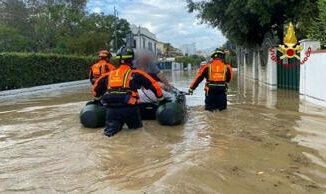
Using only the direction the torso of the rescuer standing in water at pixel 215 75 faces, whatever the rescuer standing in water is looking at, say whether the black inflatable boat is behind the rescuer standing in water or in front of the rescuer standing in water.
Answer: behind

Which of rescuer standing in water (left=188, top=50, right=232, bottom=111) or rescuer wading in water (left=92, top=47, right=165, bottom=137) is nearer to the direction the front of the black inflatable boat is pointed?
the rescuer standing in water

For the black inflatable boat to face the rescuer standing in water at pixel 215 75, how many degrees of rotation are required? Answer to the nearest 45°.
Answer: approximately 45° to its right

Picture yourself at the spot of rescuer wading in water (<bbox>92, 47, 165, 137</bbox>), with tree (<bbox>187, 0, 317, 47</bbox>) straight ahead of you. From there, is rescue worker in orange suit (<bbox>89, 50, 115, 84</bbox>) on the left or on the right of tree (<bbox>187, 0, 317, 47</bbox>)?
left

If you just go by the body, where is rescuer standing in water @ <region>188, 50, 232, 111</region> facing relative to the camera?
away from the camera

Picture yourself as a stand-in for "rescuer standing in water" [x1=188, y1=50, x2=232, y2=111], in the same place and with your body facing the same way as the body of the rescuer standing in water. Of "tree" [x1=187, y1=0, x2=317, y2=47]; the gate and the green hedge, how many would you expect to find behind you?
0
